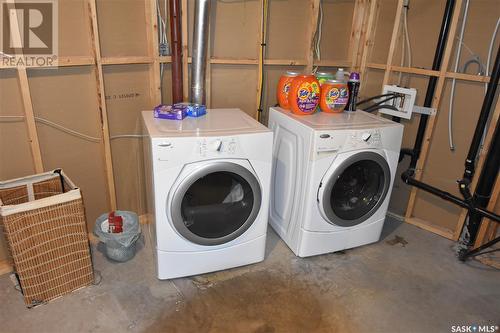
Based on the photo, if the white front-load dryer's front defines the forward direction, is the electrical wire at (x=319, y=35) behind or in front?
behind

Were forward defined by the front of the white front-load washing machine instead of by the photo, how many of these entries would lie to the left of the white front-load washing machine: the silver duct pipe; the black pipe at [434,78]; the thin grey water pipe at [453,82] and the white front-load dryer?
2

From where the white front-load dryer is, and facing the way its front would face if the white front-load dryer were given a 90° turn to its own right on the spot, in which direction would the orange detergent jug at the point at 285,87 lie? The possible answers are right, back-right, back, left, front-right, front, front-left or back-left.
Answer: back-right

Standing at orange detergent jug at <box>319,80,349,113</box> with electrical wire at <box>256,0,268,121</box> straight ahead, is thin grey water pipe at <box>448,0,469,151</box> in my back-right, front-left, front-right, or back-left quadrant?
back-right

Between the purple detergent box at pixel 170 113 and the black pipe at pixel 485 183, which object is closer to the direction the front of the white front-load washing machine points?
the black pipe

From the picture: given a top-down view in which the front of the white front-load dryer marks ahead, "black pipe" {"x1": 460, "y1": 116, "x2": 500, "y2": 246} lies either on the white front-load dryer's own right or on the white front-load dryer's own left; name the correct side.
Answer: on the white front-load dryer's own left

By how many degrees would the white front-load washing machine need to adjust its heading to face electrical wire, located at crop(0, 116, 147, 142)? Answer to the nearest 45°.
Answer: approximately 135° to its right

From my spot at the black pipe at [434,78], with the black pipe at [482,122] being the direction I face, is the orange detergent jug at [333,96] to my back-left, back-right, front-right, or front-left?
back-right

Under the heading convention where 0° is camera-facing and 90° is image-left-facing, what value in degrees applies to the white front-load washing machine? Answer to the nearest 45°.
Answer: approximately 315°

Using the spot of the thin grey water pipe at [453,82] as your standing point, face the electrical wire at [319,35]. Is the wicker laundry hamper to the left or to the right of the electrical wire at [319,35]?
left

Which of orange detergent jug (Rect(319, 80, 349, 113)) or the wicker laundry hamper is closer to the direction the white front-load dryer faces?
the wicker laundry hamper

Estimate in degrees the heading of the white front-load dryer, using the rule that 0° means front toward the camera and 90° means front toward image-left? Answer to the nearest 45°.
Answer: approximately 0°

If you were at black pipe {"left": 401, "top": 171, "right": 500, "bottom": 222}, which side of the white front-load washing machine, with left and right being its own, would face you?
left

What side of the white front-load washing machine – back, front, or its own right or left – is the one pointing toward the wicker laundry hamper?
right

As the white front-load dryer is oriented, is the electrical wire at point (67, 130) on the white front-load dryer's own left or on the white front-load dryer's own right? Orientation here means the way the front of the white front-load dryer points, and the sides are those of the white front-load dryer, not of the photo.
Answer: on the white front-load dryer's own right
